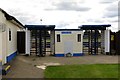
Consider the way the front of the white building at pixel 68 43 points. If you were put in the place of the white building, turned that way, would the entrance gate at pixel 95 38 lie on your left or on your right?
on your left

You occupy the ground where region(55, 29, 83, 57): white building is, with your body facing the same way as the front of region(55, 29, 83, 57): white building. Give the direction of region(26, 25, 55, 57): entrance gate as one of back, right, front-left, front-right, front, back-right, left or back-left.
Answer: right

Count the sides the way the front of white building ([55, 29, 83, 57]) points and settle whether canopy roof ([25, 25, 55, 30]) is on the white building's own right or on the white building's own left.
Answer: on the white building's own right

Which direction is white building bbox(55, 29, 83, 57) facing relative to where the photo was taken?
toward the camera

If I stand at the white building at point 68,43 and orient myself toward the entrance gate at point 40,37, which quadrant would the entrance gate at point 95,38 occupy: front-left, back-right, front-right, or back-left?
back-right
